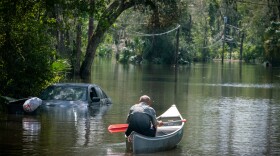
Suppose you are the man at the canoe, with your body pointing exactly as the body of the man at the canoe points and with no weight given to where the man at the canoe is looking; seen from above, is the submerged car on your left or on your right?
on your left

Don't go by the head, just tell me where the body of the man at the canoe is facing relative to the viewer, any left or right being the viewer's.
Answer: facing away from the viewer and to the right of the viewer

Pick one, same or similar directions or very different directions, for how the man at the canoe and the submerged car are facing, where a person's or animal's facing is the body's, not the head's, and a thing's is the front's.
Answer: very different directions

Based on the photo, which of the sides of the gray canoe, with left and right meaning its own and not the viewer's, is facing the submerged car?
left

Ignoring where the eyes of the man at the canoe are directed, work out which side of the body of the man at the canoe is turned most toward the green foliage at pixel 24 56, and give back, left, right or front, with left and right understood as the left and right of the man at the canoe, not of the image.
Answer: left

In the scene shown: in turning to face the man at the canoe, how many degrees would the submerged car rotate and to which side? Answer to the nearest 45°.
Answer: approximately 45° to its left

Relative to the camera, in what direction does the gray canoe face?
facing away from the viewer and to the right of the viewer
